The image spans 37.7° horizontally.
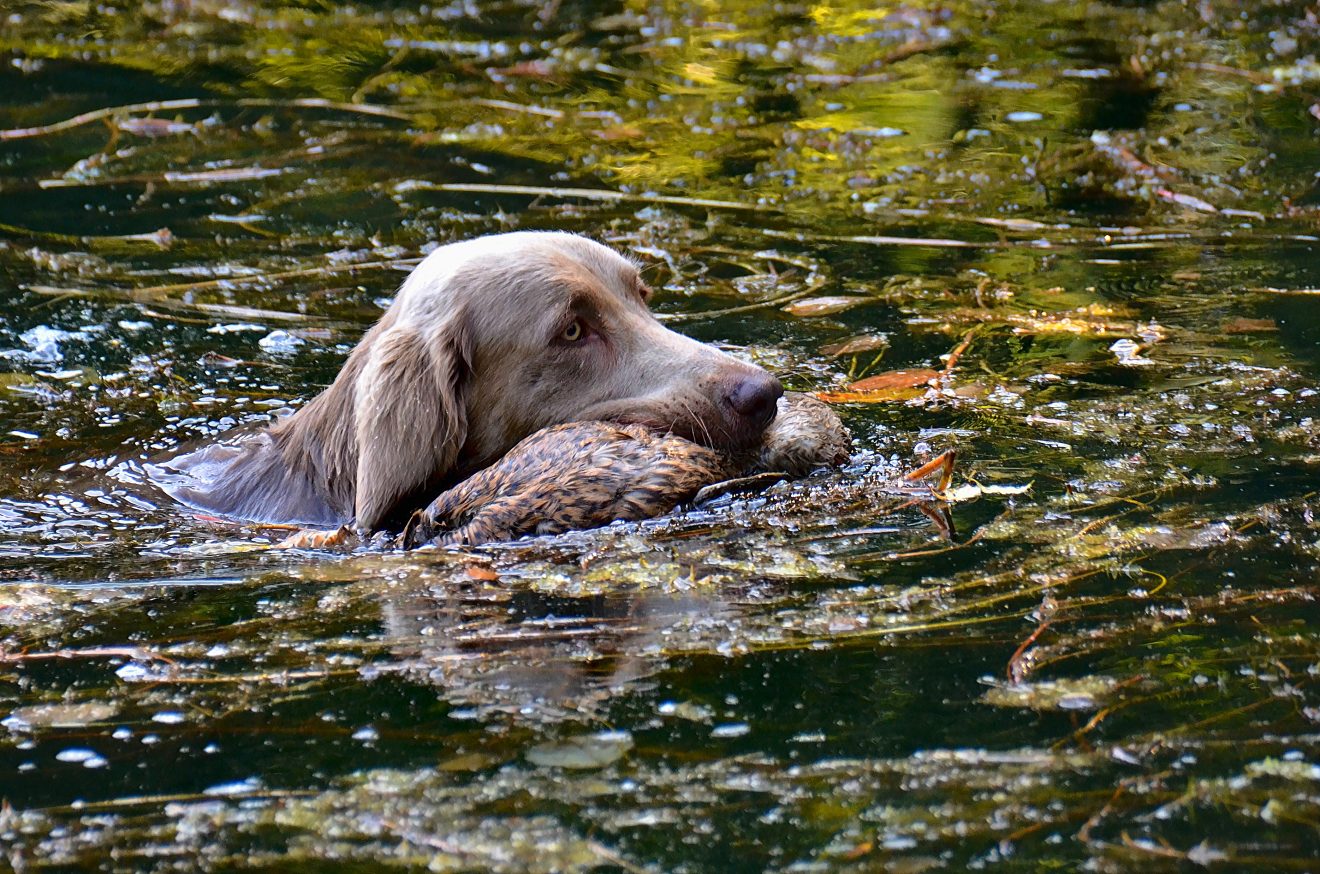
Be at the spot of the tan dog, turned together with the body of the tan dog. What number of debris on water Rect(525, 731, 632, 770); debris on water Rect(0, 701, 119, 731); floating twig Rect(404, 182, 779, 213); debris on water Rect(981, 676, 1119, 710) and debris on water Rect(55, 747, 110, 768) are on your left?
1

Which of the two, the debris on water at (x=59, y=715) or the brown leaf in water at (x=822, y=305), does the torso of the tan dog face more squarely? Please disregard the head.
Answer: the brown leaf in water

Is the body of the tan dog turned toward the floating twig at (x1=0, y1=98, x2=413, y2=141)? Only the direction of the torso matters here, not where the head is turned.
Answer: no

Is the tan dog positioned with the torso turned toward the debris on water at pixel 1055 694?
no

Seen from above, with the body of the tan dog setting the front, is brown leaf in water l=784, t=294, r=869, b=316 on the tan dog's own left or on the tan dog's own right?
on the tan dog's own left

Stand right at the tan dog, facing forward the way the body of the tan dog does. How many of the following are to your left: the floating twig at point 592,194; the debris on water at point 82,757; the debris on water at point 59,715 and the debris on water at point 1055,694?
1

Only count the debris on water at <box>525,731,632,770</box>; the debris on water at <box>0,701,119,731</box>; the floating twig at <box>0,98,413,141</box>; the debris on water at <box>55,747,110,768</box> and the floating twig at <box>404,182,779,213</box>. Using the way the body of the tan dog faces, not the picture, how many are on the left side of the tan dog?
2

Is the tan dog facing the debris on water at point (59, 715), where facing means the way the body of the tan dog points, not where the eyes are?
no

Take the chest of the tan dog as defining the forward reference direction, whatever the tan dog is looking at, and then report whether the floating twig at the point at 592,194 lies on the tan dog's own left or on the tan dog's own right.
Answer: on the tan dog's own left

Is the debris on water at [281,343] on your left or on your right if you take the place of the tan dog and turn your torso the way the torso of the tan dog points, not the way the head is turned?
on your left

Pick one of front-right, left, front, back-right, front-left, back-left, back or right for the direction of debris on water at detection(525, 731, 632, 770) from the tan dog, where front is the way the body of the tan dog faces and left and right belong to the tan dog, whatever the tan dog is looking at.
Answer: right

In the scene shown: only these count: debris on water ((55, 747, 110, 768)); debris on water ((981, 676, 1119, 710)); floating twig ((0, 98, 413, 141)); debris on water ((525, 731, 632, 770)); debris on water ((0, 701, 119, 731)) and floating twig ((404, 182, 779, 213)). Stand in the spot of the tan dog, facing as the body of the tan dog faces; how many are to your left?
2

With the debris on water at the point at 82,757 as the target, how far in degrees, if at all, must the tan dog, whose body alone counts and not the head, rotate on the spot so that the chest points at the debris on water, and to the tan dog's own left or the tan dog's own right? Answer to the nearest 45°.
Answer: approximately 90° to the tan dog's own right

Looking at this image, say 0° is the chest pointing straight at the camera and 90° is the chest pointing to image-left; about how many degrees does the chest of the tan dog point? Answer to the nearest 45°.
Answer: approximately 270°

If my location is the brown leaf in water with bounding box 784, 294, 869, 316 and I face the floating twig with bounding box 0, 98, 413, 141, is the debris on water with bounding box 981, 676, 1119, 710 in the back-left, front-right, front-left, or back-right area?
back-left
